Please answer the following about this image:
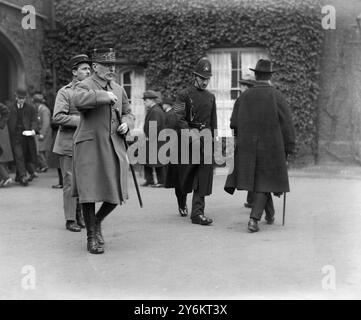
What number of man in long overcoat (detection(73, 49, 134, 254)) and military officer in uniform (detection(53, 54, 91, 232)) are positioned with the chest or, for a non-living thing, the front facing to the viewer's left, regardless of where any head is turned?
0

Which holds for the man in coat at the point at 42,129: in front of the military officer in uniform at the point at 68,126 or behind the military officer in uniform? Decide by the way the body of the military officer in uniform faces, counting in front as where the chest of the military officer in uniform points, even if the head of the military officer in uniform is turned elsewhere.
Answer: behind

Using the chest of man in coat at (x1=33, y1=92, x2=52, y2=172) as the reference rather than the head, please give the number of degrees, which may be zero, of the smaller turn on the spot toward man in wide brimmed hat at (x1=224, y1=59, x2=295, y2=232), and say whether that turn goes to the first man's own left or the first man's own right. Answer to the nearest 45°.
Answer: approximately 90° to the first man's own left

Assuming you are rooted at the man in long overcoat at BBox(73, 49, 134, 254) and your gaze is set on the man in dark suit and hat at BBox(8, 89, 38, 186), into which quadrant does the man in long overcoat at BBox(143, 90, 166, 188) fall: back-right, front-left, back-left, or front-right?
front-right

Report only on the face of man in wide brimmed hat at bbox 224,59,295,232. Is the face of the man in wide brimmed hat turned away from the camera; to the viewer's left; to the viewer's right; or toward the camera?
away from the camera

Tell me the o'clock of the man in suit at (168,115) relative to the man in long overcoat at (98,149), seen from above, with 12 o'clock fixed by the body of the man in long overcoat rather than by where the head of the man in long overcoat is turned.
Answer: The man in suit is roughly at 8 o'clock from the man in long overcoat.
